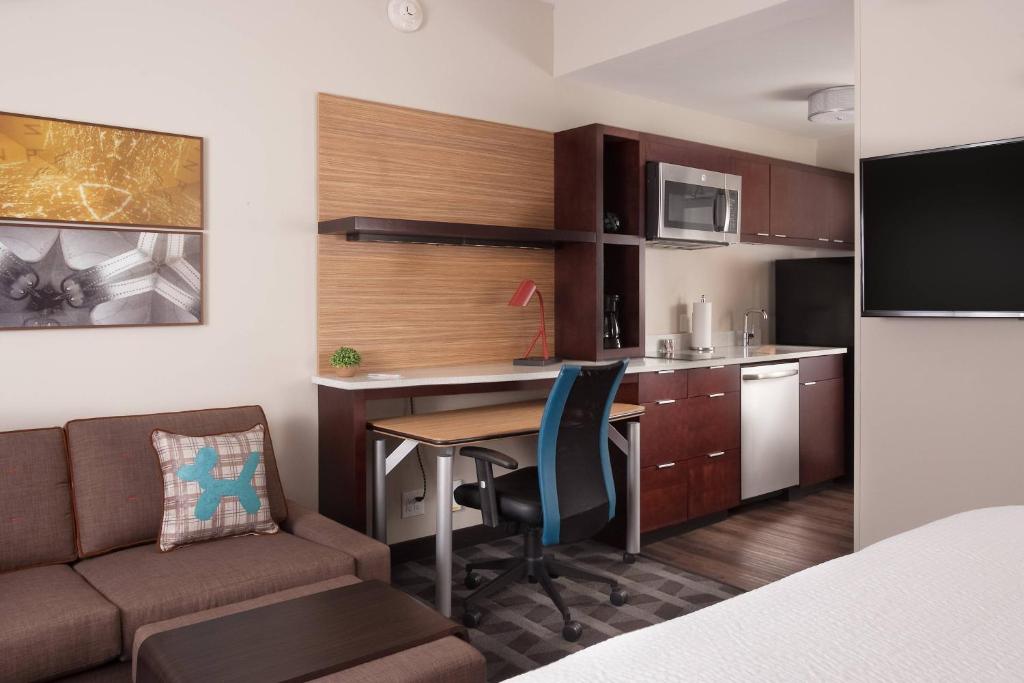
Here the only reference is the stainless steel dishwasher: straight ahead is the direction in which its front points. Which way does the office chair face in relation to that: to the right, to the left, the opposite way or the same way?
the opposite way

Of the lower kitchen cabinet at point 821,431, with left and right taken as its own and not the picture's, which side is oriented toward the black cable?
right

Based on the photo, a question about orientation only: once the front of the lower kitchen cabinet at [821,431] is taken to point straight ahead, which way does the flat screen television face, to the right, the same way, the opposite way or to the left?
to the right

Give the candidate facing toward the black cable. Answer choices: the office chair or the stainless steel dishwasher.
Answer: the office chair

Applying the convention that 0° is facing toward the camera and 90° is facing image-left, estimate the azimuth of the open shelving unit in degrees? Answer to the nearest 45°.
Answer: approximately 315°

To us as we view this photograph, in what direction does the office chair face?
facing away from the viewer and to the left of the viewer

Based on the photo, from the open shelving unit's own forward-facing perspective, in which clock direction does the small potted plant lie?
The small potted plant is roughly at 3 o'clock from the open shelving unit.

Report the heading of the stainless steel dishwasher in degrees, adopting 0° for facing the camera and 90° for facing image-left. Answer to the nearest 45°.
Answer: approximately 315°

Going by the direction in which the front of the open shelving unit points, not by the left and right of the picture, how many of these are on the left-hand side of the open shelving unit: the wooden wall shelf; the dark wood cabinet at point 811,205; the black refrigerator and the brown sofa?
2

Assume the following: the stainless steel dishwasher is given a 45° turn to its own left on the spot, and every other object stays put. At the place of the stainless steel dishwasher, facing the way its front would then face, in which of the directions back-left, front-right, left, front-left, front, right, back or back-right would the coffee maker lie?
back-right

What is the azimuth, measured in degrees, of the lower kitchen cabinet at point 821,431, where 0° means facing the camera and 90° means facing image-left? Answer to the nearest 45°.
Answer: approximately 315°
